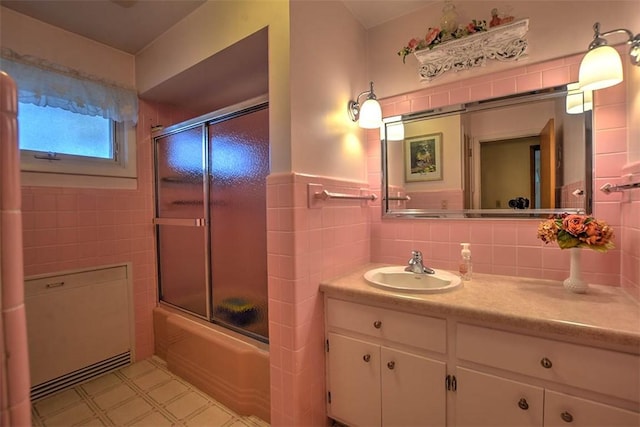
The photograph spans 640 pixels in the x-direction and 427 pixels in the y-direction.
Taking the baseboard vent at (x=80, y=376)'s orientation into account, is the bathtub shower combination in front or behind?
in front

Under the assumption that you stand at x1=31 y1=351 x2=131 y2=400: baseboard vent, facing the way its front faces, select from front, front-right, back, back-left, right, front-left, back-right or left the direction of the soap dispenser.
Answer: front

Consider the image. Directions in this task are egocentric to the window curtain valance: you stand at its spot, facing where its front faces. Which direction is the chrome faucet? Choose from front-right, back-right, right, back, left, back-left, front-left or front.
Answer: front

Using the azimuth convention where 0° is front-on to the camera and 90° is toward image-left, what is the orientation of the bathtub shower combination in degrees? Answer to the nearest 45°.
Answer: approximately 45°

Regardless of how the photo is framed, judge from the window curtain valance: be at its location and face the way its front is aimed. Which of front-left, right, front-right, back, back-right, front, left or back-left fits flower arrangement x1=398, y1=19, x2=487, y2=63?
front

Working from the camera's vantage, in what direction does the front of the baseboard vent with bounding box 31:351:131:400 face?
facing the viewer and to the right of the viewer

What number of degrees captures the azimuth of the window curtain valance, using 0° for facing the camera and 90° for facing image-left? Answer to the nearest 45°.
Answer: approximately 315°

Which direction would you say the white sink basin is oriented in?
toward the camera
